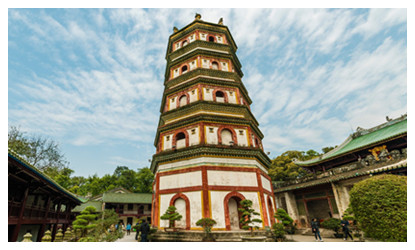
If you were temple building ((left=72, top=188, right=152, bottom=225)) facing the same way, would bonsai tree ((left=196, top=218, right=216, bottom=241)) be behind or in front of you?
in front

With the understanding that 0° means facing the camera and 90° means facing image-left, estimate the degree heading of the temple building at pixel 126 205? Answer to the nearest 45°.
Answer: approximately 0°

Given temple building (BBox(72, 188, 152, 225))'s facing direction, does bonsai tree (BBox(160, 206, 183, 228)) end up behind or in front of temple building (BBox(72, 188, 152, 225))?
in front

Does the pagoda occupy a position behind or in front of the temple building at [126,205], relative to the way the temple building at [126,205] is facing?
in front
